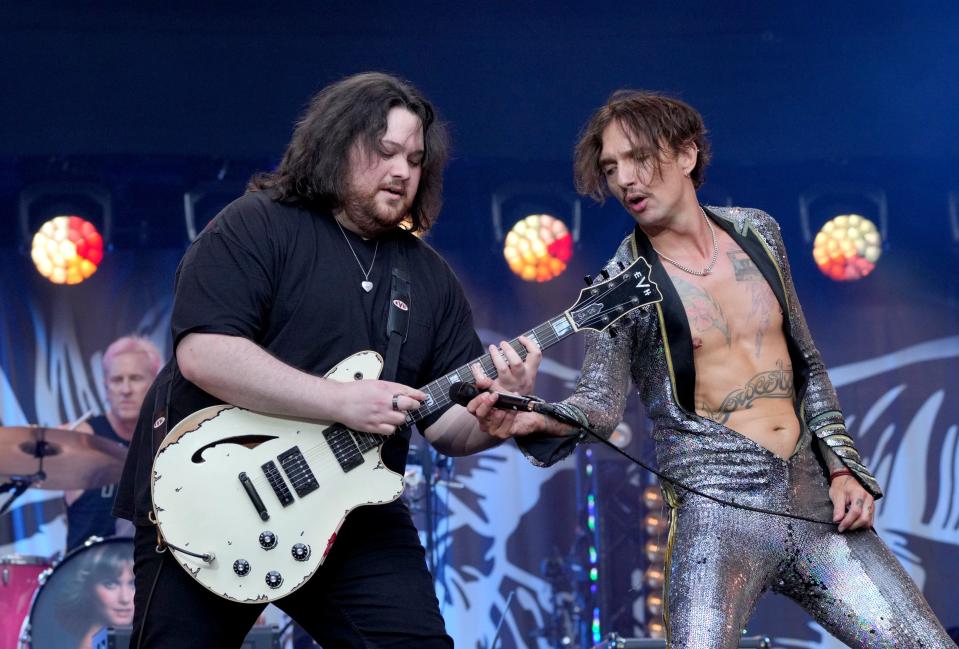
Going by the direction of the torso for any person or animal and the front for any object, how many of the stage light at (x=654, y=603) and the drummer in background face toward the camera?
2

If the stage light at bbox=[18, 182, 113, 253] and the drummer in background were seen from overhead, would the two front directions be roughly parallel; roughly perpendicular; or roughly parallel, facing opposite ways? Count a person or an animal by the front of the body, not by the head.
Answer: roughly parallel

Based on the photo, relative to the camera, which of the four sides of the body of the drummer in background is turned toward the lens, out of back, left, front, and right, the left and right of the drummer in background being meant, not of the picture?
front

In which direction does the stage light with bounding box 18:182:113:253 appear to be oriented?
toward the camera

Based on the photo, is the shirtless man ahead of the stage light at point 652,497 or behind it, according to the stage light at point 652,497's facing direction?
ahead

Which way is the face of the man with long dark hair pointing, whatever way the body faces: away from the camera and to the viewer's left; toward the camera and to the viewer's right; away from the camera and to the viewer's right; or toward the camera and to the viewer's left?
toward the camera and to the viewer's right

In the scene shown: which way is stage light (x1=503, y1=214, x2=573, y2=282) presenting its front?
toward the camera

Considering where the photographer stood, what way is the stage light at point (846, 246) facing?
facing the viewer
